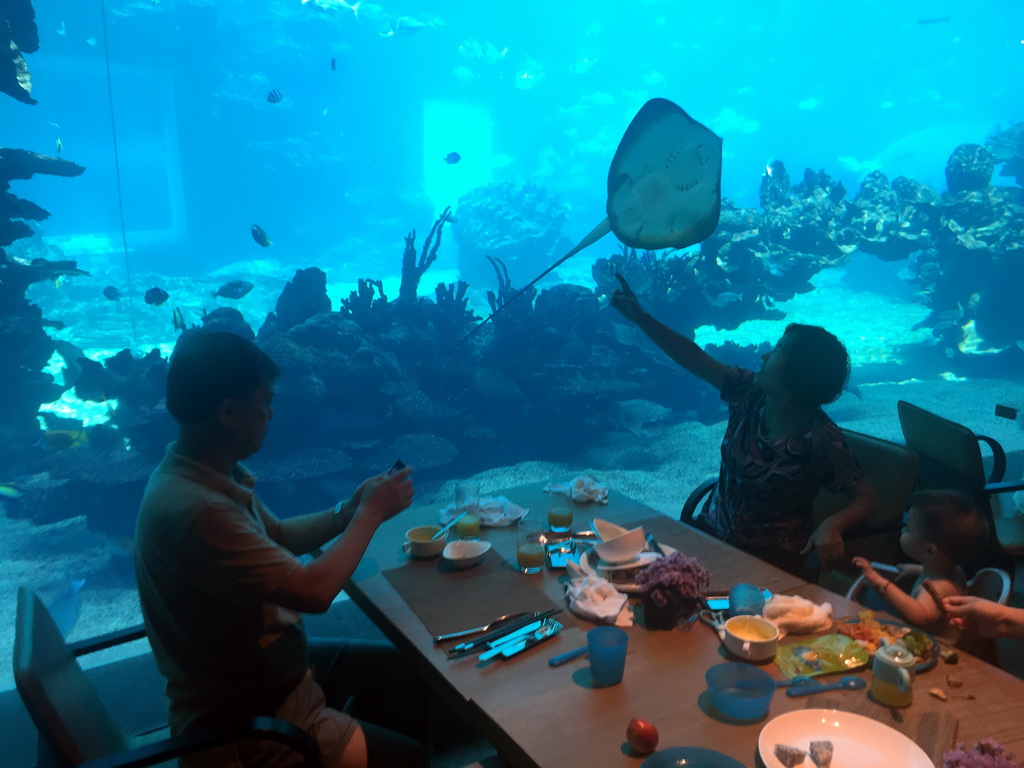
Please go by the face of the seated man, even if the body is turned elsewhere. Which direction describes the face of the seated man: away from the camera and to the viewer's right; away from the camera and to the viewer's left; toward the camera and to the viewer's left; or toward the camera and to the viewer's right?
away from the camera and to the viewer's right

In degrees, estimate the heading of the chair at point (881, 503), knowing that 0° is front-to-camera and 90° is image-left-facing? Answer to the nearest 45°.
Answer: approximately 45°

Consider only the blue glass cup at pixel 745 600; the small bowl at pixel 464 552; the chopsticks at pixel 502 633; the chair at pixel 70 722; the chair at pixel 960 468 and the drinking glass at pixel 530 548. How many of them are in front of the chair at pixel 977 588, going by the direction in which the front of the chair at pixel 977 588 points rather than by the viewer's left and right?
5

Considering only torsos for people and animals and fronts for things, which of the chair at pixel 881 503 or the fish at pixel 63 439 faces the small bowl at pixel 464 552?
the chair

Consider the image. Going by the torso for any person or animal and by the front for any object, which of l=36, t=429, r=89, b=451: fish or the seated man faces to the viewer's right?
the seated man

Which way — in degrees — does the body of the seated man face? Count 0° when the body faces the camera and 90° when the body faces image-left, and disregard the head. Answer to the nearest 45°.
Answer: approximately 270°

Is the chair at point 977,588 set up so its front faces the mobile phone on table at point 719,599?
yes

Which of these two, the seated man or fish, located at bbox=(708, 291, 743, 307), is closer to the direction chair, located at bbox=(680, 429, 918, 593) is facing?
the seated man

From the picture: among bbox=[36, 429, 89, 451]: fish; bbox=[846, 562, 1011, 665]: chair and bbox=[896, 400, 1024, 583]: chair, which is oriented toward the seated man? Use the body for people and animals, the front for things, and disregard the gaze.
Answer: bbox=[846, 562, 1011, 665]: chair

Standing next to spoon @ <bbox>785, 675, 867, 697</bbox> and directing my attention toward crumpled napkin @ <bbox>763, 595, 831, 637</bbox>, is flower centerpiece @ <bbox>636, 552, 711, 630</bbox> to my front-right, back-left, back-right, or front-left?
front-left

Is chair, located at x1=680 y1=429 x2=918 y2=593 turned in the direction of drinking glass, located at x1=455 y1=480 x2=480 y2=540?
yes
